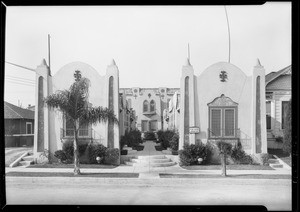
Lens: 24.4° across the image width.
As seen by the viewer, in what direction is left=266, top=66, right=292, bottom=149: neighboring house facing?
toward the camera

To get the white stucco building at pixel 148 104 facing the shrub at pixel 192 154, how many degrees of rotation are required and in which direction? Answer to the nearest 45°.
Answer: approximately 45° to its left

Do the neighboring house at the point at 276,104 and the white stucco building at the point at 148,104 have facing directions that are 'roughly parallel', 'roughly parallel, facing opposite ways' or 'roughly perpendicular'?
roughly parallel

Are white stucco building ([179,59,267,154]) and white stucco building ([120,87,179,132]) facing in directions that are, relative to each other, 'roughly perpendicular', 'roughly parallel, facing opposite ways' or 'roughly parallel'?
roughly parallel

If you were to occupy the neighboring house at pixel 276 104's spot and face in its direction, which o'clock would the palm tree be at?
The palm tree is roughly at 2 o'clock from the neighboring house.

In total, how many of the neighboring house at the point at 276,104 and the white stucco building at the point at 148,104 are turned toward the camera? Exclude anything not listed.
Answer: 2

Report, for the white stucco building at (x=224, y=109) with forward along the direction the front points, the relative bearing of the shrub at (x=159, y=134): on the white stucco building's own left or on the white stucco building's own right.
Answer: on the white stucco building's own right

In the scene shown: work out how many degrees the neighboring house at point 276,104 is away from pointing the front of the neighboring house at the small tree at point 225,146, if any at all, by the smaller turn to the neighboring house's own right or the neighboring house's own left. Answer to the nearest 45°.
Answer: approximately 90° to the neighboring house's own right

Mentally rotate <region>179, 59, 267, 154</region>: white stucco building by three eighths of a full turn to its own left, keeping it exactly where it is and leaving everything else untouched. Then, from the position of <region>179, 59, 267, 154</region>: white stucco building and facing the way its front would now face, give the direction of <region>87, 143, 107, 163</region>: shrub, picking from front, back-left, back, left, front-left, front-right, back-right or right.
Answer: back-left

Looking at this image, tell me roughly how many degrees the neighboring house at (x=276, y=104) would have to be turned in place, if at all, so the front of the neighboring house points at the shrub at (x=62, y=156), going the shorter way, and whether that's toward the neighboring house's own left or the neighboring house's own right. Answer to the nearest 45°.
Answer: approximately 90° to the neighboring house's own right

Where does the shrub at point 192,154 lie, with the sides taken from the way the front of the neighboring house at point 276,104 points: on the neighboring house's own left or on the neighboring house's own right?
on the neighboring house's own right

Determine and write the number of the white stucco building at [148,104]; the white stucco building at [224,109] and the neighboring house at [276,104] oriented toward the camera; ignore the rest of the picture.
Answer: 3

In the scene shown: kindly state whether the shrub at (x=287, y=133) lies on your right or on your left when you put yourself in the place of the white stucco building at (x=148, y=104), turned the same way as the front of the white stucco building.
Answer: on your left

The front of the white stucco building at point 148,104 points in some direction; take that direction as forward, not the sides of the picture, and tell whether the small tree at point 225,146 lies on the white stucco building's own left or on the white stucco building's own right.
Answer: on the white stucco building's own left

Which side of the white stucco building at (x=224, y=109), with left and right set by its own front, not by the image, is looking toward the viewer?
front
